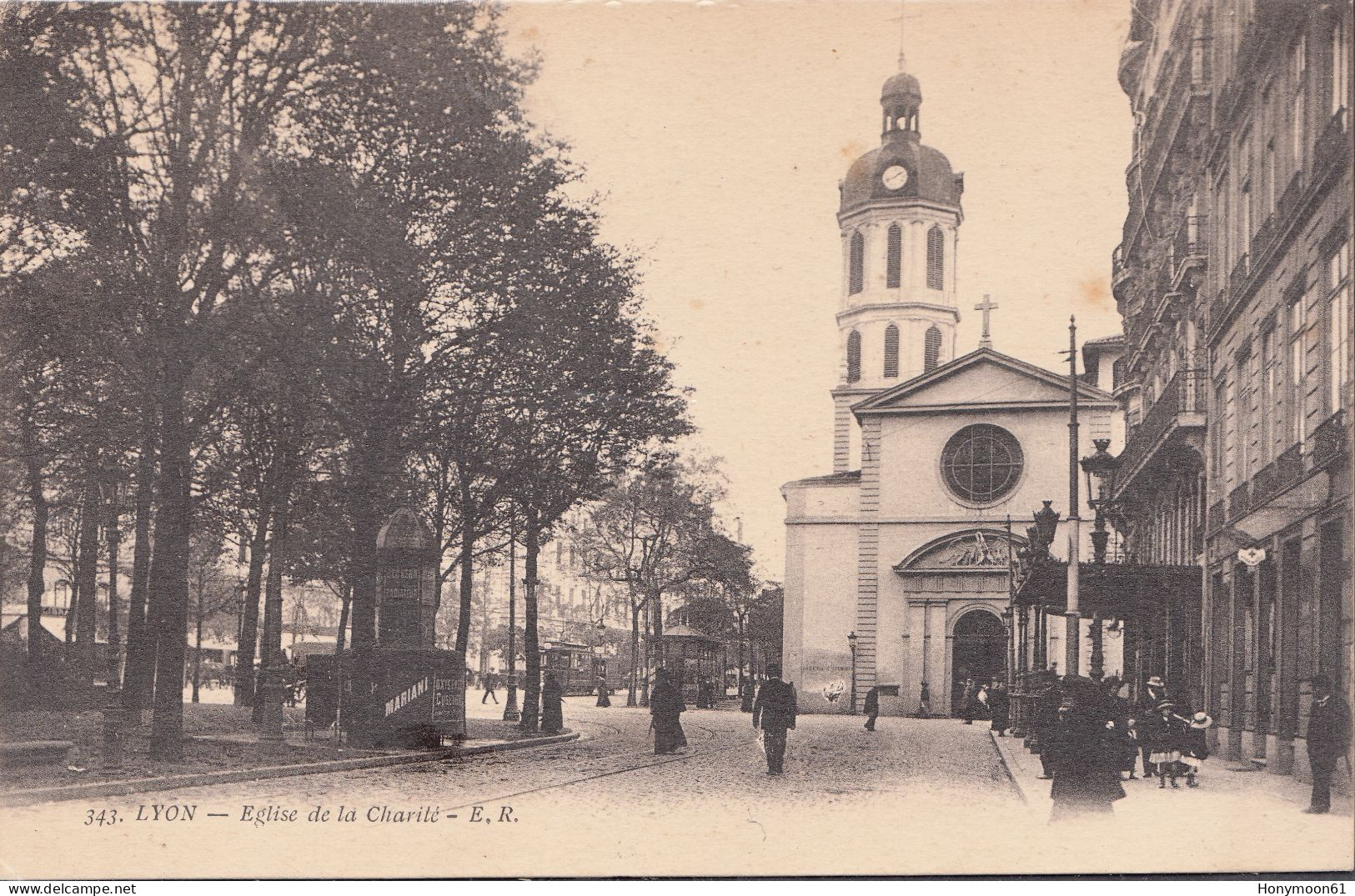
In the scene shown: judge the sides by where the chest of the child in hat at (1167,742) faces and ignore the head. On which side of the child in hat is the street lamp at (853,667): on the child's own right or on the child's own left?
on the child's own right

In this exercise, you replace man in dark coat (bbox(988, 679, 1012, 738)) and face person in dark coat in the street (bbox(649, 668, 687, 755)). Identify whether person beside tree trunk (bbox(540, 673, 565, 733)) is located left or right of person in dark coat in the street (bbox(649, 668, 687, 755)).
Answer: right

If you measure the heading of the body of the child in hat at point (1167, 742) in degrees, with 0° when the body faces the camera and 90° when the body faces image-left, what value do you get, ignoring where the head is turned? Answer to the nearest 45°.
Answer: approximately 0°

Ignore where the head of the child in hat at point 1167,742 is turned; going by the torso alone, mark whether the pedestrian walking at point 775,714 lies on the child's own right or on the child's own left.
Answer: on the child's own right
